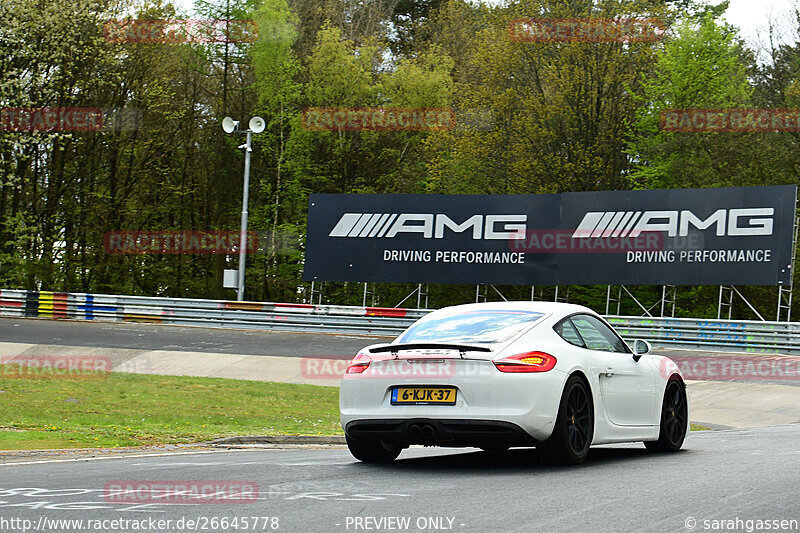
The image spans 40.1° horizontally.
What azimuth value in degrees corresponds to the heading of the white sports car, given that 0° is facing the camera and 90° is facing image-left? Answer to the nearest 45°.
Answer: approximately 225°

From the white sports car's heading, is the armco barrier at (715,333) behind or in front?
in front

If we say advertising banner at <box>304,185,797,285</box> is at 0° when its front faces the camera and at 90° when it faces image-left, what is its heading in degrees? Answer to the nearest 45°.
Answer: approximately 0°

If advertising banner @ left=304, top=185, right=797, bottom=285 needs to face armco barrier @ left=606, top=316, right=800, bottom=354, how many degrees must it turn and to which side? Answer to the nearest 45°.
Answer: approximately 45° to its left

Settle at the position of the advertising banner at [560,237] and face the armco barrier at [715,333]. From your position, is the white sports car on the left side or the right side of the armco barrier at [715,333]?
right

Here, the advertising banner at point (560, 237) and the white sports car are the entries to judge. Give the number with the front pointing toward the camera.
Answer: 1

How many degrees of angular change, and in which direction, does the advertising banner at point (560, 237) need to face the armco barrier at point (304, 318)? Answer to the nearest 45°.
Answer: approximately 90° to its right
